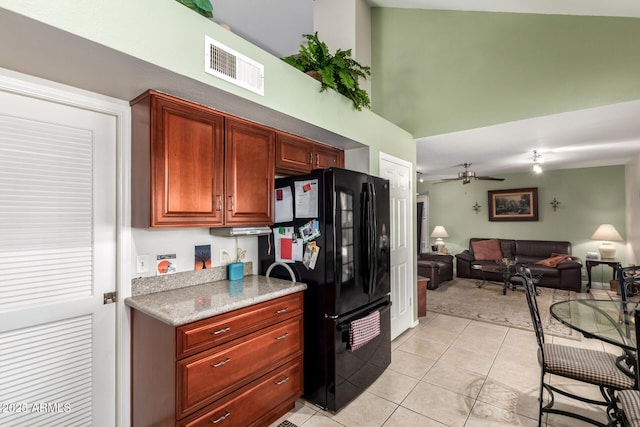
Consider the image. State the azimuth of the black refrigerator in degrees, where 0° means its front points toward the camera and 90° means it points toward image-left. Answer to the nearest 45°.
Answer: approximately 315°

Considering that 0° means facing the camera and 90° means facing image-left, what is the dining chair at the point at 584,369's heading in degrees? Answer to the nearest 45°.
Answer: approximately 270°

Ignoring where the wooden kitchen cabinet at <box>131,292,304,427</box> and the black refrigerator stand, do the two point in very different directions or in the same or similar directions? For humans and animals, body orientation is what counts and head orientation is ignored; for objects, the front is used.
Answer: same or similar directions

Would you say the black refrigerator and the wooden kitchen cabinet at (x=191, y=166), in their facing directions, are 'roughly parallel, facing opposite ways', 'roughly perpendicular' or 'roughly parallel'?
roughly parallel

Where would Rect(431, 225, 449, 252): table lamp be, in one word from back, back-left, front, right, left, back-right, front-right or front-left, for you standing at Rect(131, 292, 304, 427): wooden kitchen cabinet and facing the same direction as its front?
left

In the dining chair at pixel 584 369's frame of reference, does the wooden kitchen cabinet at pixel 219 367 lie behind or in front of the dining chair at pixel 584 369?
behind

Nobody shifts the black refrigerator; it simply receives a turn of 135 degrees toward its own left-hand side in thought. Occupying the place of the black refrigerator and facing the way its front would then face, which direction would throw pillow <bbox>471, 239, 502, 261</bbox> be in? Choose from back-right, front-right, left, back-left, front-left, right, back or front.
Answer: front-right

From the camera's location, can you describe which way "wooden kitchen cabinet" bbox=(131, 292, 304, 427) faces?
facing the viewer and to the right of the viewer

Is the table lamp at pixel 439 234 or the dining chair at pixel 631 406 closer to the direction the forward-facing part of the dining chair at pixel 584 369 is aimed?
the dining chair

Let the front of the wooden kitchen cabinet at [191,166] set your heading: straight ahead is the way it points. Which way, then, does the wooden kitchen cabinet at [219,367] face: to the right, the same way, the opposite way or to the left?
the same way

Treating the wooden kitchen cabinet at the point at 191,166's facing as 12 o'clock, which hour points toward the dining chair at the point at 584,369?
The dining chair is roughly at 11 o'clock from the wooden kitchen cabinet.

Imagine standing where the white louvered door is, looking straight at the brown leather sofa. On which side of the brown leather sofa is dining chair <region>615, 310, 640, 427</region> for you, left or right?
right
